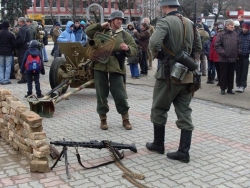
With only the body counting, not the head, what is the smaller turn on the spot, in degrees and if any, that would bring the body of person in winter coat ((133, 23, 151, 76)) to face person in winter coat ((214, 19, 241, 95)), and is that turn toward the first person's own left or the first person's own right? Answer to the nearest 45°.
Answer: approximately 135° to the first person's own left

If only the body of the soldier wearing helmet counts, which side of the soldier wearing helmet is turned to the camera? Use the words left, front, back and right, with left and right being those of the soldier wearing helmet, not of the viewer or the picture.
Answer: front

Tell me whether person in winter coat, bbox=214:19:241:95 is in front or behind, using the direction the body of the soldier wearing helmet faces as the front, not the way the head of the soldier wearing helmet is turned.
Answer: behind

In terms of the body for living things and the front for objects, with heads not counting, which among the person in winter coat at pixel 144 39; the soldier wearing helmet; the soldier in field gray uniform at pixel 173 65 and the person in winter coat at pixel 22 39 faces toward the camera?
the soldier wearing helmet

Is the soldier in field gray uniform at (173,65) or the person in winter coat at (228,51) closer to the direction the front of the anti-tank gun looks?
the person in winter coat
